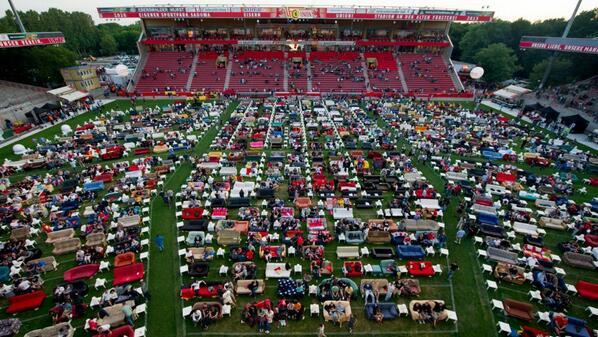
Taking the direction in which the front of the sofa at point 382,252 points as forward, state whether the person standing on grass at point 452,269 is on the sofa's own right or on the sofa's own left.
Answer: on the sofa's own left

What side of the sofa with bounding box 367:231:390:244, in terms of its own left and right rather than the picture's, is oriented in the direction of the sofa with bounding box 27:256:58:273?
right

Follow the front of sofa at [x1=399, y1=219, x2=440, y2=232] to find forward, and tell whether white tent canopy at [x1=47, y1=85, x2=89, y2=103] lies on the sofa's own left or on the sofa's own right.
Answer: on the sofa's own right

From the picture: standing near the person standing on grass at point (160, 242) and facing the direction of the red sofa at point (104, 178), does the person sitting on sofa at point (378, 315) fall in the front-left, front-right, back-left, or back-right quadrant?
back-right

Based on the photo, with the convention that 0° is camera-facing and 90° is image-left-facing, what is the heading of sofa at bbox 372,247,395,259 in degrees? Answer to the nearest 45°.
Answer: approximately 0°

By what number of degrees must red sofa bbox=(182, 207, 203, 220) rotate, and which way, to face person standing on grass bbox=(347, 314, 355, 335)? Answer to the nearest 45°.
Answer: approximately 45° to its left

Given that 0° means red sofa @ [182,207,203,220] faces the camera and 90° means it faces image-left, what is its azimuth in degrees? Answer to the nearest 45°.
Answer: approximately 0°

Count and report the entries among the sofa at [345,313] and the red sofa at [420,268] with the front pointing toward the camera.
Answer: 2
